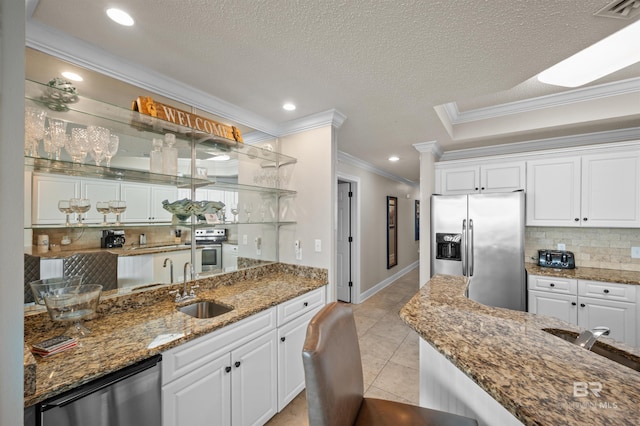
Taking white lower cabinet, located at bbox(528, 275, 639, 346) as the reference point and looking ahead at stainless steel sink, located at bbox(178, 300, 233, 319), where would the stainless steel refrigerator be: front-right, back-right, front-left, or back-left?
front-right

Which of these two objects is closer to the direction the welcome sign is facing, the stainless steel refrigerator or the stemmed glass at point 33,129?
the stainless steel refrigerator

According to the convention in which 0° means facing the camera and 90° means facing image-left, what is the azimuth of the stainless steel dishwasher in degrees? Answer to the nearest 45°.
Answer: approximately 315°

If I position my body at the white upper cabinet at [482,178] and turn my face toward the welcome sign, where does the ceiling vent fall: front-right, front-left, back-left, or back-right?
front-left

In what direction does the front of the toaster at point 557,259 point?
toward the camera

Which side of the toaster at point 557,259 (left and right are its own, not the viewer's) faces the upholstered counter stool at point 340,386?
front

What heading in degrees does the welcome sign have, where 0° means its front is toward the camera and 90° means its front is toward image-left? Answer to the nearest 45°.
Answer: approximately 315°

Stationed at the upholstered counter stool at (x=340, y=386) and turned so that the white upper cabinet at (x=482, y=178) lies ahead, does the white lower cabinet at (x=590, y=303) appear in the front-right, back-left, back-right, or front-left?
front-right

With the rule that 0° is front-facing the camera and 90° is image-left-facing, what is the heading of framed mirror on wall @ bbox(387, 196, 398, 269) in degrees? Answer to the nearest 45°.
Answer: approximately 270°

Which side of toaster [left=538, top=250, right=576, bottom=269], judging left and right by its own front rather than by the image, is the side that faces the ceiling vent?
front

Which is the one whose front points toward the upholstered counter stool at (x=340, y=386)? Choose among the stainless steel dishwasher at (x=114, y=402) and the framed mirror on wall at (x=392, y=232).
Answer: the stainless steel dishwasher

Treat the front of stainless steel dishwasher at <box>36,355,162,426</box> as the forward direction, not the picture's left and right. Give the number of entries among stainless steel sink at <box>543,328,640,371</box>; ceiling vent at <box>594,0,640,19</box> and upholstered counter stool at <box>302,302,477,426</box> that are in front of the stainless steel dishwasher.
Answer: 3

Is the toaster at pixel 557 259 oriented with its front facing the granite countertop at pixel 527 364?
yes
